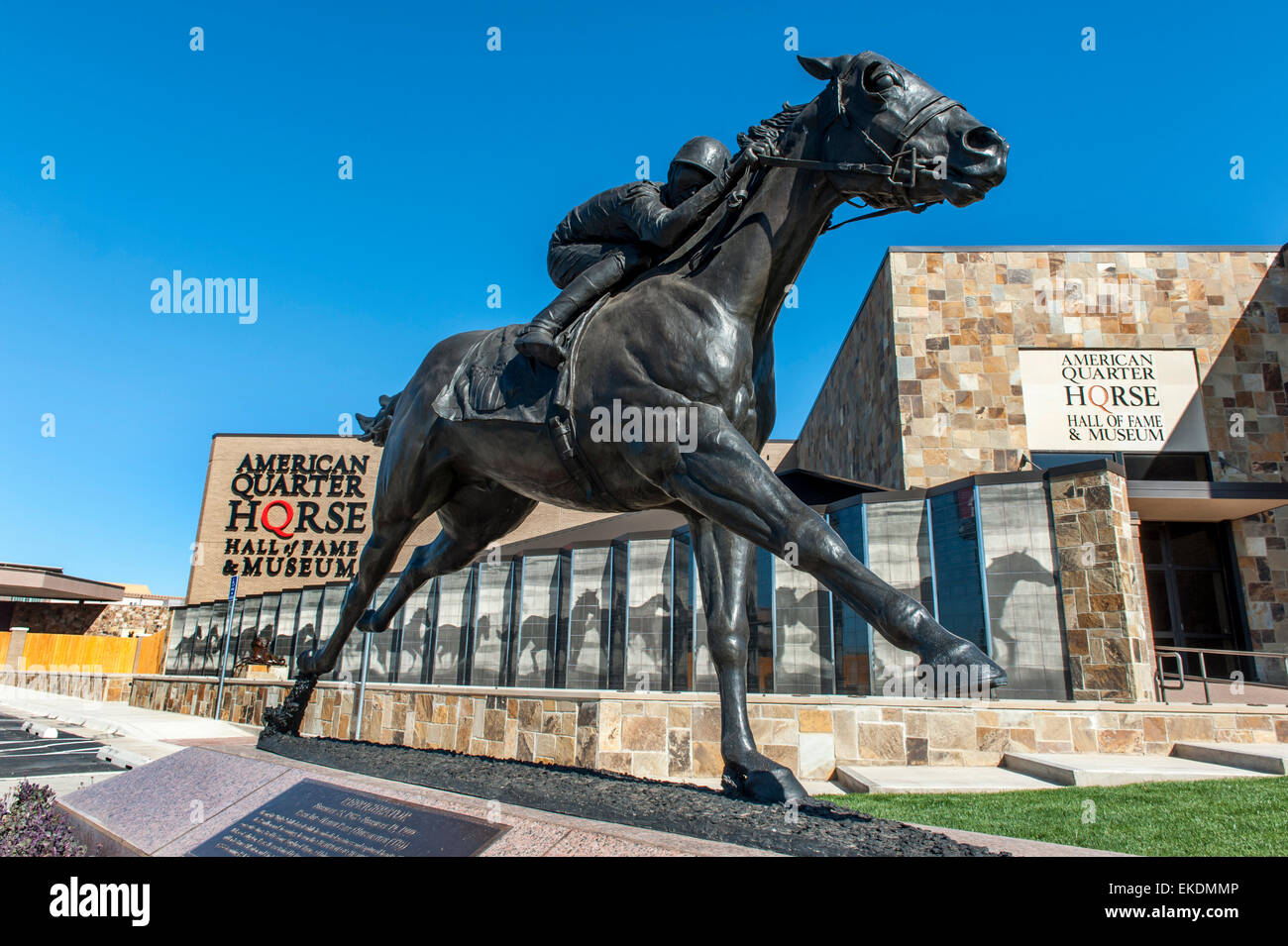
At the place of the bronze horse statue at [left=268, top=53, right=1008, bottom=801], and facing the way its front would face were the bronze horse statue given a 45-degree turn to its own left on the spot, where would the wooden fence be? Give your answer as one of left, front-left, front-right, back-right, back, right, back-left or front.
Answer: back-left

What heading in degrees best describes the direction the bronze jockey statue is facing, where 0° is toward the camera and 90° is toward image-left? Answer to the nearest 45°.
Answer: approximately 315°

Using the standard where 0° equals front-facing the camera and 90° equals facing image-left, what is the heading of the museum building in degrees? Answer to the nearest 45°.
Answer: approximately 0°
